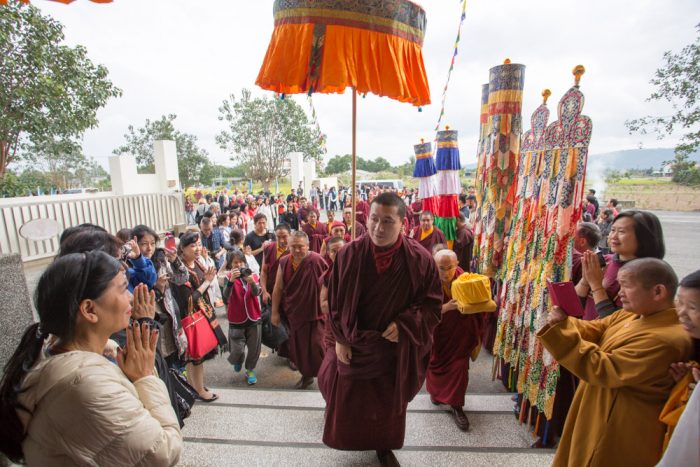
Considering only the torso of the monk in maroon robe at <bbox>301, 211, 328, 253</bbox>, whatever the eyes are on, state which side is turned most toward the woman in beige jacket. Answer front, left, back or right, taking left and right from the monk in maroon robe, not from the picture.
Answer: front

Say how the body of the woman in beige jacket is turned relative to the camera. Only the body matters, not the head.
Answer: to the viewer's right

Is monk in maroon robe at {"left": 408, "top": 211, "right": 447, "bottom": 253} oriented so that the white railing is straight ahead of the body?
no

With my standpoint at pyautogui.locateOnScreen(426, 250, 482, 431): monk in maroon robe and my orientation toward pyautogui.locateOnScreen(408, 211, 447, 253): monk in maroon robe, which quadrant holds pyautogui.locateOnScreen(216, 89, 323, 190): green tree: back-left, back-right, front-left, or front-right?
front-left

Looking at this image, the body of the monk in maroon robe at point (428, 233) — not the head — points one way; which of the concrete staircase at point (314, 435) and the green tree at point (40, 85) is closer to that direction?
the concrete staircase

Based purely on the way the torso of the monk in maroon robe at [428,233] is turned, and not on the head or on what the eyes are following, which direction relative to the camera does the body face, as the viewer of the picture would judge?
toward the camera

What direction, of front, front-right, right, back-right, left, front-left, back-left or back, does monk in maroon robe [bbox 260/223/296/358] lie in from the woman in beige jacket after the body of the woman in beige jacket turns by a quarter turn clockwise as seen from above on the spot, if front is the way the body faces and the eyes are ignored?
back-left

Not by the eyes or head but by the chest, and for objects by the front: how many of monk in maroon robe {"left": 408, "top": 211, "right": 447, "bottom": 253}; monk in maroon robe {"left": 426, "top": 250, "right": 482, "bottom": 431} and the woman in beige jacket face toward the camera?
2

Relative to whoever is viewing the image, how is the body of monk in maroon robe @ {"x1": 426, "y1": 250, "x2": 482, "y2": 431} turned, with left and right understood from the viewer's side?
facing the viewer

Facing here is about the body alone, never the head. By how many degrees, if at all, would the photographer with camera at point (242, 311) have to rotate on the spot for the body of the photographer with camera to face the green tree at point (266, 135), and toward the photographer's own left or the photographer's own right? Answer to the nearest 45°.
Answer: approximately 135° to the photographer's own left

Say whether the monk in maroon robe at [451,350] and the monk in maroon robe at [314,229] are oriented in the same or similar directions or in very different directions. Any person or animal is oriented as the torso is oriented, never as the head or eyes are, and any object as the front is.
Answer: same or similar directions

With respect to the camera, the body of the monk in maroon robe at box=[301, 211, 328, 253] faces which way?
toward the camera

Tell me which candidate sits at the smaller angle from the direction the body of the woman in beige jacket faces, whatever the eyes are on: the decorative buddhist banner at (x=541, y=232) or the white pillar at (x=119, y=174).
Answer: the decorative buddhist banner

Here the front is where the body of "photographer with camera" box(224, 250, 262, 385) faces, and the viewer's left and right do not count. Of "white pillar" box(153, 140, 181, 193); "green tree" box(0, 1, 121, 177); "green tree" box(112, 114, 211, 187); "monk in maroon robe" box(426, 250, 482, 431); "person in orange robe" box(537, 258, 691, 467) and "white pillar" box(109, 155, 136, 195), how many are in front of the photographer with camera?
2

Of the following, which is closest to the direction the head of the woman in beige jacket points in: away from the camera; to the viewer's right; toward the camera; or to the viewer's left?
to the viewer's right

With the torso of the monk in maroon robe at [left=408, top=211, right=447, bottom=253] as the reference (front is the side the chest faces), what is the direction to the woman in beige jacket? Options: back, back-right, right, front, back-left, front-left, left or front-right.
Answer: front

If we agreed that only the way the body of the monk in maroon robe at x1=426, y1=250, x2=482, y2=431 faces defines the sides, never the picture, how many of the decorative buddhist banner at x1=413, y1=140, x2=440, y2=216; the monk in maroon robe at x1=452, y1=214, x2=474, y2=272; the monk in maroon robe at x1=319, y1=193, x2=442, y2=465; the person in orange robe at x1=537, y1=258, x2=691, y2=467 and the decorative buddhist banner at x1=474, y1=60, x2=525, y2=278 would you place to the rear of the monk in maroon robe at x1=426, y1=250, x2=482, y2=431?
3

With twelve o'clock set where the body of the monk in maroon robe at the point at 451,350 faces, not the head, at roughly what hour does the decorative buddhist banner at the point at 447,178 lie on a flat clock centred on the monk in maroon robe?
The decorative buddhist banner is roughly at 6 o'clock from the monk in maroon robe.
